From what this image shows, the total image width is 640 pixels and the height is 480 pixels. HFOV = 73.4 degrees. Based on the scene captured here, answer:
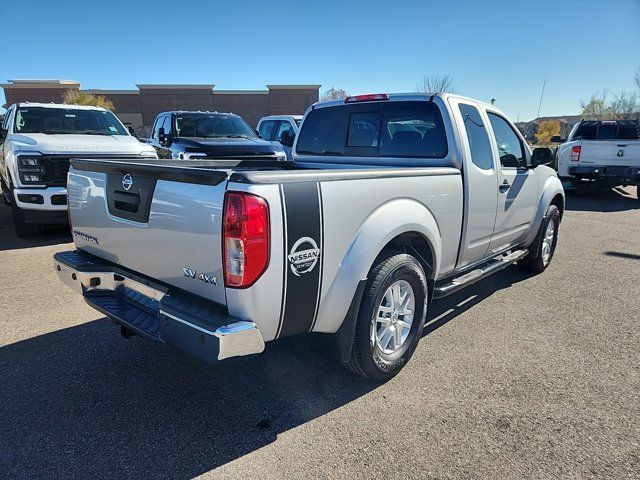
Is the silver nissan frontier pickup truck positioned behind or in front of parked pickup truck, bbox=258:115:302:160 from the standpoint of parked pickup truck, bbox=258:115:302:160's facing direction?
in front

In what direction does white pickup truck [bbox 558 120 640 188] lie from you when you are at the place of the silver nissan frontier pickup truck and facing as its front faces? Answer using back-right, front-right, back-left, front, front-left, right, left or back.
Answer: front

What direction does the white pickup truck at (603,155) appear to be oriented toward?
away from the camera

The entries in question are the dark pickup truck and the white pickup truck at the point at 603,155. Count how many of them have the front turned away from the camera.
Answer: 1

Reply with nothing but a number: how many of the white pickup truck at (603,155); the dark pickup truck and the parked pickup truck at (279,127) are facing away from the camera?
1

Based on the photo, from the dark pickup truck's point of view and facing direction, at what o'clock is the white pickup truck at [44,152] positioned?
The white pickup truck is roughly at 3 o'clock from the dark pickup truck.

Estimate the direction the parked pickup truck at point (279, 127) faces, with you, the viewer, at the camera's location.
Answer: facing the viewer and to the right of the viewer

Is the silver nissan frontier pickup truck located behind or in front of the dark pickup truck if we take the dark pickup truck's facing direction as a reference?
in front

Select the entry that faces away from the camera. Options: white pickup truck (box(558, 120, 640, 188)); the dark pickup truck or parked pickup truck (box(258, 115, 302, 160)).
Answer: the white pickup truck

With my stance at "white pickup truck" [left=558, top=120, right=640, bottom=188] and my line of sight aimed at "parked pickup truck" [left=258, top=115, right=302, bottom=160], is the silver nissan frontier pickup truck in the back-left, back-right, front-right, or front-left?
front-left

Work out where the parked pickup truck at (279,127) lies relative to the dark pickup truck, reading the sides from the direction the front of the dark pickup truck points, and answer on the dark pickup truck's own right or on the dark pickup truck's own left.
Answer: on the dark pickup truck's own left

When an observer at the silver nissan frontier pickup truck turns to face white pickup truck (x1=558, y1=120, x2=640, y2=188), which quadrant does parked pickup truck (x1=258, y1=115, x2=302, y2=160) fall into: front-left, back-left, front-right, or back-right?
front-left

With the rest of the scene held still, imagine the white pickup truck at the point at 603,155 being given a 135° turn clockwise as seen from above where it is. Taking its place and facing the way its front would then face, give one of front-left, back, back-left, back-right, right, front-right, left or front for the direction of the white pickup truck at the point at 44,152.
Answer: right

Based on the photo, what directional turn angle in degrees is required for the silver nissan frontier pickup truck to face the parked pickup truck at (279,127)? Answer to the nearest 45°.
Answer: approximately 45° to its left

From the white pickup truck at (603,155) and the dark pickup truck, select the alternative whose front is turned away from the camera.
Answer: the white pickup truck

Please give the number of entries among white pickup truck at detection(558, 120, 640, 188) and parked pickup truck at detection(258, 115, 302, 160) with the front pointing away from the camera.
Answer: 1

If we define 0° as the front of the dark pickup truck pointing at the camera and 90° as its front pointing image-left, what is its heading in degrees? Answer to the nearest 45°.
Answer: approximately 315°
